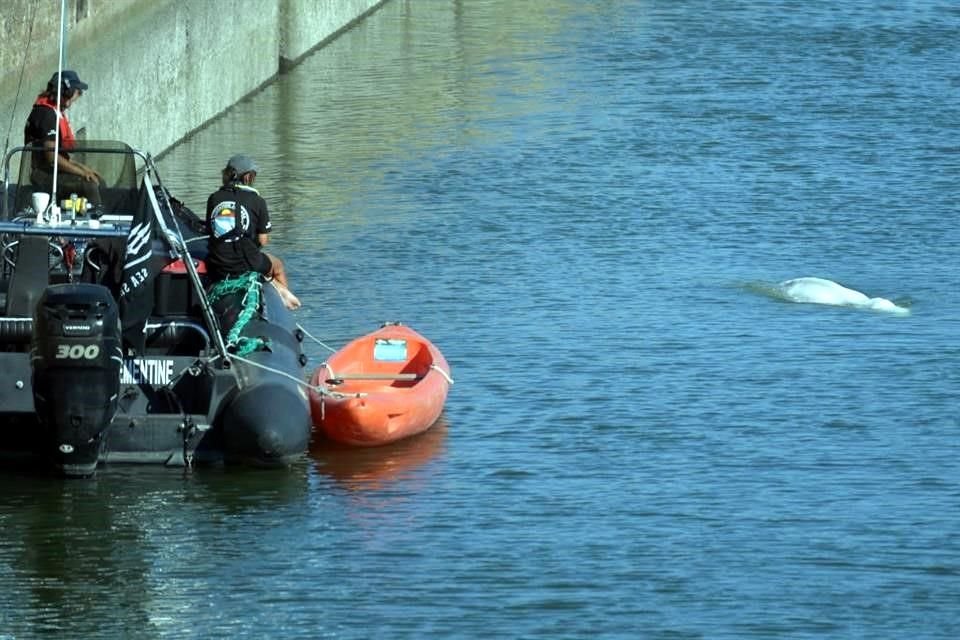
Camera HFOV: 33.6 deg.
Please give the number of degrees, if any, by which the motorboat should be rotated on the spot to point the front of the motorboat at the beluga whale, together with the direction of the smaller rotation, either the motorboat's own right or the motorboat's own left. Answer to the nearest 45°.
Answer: approximately 45° to the motorboat's own right

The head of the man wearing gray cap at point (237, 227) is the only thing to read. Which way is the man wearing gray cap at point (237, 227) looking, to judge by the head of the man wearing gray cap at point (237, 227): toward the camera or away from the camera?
away from the camera

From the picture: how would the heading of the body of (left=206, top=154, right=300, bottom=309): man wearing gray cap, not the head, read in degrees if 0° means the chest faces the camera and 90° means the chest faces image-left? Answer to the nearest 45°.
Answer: approximately 225°

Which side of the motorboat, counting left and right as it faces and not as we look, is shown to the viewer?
back

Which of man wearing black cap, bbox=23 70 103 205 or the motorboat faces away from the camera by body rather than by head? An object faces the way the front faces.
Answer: the motorboat

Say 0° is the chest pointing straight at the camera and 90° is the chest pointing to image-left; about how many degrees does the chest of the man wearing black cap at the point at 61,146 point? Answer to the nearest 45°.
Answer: approximately 270°

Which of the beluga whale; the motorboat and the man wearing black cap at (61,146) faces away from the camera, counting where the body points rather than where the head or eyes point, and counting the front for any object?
the motorboat

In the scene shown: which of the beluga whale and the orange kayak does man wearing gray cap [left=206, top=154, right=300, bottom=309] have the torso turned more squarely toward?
the beluga whale
